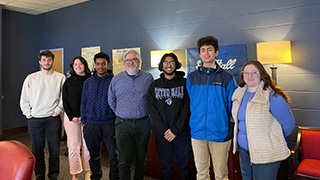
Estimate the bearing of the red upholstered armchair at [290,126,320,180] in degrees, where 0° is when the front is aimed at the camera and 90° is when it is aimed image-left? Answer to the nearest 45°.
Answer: approximately 0°

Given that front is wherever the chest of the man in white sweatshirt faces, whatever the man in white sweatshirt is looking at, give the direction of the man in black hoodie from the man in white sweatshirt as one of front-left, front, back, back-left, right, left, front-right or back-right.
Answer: front-left

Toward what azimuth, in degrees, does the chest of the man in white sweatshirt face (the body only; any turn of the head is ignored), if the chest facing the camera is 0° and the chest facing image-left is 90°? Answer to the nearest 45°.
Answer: approximately 0°

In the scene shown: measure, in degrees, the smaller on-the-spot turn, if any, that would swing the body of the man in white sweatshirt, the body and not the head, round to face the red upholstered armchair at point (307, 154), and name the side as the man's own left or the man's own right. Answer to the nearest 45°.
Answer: approximately 45° to the man's own left
